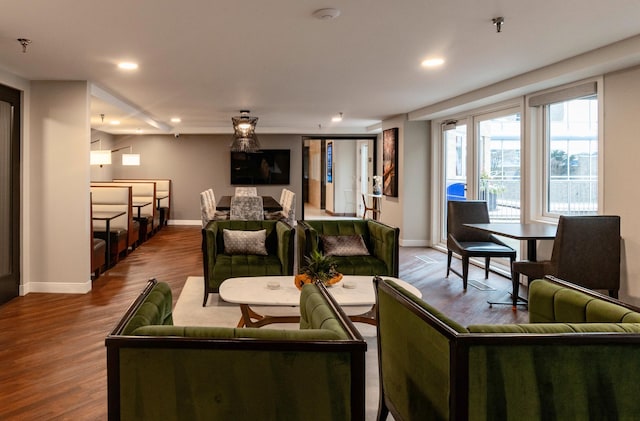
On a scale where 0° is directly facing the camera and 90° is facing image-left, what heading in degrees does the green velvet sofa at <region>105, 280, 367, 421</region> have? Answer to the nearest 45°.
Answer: approximately 180°

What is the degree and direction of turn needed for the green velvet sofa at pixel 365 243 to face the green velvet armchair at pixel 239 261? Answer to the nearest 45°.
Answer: approximately 90° to its right

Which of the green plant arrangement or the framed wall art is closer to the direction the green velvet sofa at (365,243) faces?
the green plant arrangement

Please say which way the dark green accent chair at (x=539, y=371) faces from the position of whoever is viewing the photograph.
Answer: facing away from the viewer and to the left of the viewer

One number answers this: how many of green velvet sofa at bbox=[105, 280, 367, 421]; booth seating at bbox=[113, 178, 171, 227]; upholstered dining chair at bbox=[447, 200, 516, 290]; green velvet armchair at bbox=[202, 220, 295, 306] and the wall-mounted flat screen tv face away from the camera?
1

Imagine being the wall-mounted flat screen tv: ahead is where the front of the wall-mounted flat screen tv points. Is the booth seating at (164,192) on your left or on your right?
on your right

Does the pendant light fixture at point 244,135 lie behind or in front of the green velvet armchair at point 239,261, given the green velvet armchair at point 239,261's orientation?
behind

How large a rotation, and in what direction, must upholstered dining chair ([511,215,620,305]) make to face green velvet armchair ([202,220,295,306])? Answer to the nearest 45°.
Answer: approximately 45° to its left

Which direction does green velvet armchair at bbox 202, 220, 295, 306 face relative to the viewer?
toward the camera

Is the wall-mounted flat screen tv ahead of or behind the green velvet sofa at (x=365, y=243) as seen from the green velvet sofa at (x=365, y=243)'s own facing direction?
behind

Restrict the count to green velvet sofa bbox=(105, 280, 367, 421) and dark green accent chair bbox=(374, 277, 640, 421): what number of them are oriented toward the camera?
0

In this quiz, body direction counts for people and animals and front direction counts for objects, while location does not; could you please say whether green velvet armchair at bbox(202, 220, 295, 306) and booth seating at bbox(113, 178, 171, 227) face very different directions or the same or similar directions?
same or similar directions

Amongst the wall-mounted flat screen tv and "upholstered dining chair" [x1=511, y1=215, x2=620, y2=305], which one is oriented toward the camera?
the wall-mounted flat screen tv
